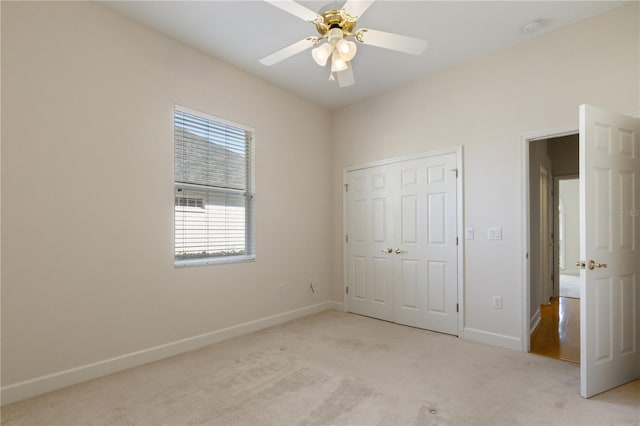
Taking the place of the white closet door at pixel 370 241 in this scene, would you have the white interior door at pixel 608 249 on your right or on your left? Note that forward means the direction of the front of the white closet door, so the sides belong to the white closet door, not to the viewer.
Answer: on your left

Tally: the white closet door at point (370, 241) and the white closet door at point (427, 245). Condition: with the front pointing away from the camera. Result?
0

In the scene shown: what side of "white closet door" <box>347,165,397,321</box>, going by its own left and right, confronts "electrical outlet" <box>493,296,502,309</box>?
left

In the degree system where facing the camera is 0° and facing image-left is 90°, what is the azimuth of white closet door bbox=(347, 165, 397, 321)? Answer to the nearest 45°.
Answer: approximately 45°

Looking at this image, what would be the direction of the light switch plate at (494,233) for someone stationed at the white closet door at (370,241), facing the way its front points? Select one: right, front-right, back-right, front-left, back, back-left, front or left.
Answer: left

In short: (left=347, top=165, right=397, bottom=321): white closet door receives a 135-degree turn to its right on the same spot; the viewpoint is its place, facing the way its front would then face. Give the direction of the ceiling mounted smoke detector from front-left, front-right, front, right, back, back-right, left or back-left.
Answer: back-right

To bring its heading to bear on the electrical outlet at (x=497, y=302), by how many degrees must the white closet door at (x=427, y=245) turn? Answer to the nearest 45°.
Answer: approximately 90° to its left

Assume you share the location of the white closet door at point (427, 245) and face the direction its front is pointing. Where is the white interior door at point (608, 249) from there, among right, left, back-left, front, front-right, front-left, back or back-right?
left

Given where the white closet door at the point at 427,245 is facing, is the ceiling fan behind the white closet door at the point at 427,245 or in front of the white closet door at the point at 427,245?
in front
